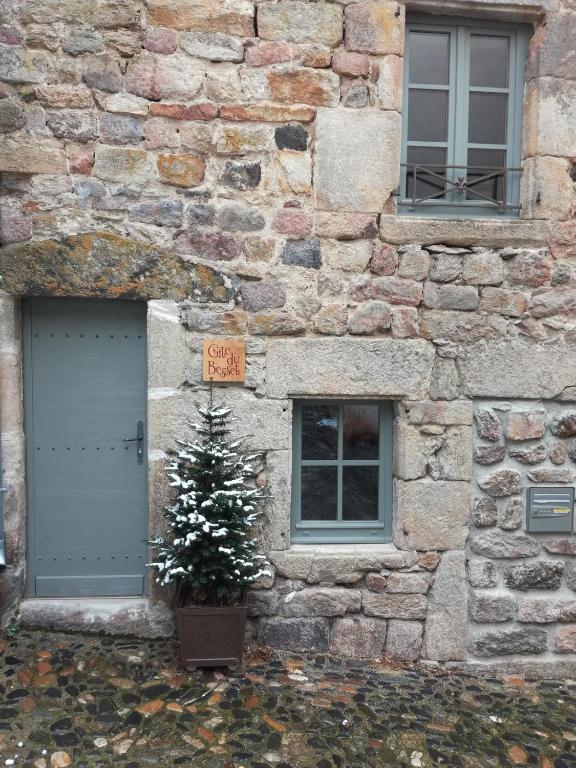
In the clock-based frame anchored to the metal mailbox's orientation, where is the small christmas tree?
The small christmas tree is roughly at 2 o'clock from the metal mailbox.

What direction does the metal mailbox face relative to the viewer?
toward the camera

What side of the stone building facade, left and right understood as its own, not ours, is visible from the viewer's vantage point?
front
